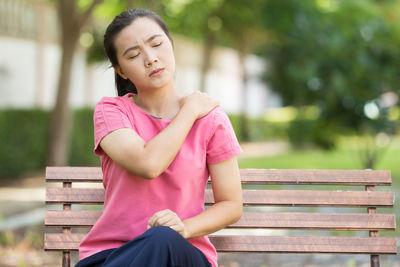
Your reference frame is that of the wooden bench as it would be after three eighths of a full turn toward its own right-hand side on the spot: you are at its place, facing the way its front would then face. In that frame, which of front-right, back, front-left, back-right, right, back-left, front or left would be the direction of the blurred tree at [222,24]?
front-right

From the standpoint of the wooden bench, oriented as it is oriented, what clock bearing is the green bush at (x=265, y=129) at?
The green bush is roughly at 6 o'clock from the wooden bench.

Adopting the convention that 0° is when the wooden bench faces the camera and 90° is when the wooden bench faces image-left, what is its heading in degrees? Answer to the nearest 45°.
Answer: approximately 0°

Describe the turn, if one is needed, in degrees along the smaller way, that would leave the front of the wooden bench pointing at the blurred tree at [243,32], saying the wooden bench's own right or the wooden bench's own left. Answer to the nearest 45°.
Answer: approximately 180°

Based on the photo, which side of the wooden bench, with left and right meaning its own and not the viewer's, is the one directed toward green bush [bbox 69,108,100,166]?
back

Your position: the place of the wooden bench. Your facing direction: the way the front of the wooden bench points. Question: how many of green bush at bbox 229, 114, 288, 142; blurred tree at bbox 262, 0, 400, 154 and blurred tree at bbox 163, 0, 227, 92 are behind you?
3

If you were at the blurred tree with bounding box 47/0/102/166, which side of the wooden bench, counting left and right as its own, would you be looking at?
back

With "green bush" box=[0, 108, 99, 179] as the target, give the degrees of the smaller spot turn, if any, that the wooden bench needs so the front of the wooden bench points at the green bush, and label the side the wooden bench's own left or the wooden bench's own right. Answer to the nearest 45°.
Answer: approximately 135° to the wooden bench's own right

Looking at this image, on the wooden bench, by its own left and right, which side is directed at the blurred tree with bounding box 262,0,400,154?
back

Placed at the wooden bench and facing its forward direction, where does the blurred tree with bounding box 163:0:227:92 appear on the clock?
The blurred tree is roughly at 6 o'clock from the wooden bench.
